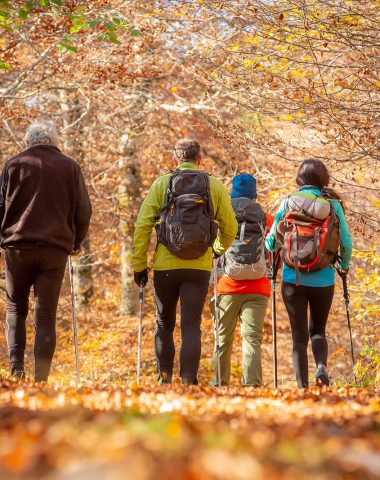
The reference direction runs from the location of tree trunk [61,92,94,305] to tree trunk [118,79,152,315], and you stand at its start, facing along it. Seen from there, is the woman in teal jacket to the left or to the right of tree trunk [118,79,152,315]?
right

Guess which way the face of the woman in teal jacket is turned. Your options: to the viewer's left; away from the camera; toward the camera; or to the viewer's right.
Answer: away from the camera

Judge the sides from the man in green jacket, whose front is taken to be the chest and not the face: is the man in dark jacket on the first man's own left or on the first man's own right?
on the first man's own left

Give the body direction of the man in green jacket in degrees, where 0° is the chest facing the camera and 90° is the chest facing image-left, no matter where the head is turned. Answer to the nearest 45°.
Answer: approximately 180°

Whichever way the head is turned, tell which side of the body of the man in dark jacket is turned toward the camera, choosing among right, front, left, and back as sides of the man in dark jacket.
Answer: back

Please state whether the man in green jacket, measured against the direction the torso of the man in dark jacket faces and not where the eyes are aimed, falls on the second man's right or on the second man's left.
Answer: on the second man's right

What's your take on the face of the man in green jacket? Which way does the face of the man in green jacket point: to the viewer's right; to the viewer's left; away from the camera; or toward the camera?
away from the camera

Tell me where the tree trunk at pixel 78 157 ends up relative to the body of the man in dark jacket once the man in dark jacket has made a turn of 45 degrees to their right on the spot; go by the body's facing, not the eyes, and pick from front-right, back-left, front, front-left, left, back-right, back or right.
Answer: front-left

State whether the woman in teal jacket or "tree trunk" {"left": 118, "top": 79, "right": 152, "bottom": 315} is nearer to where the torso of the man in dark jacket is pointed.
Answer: the tree trunk

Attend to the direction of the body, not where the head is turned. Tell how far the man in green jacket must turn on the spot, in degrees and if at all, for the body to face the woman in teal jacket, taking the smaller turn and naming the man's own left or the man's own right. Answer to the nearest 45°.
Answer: approximately 90° to the man's own right

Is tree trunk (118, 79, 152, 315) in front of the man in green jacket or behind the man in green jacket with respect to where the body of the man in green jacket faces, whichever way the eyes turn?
in front

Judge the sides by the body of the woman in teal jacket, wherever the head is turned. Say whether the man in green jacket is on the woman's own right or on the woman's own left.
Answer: on the woman's own left

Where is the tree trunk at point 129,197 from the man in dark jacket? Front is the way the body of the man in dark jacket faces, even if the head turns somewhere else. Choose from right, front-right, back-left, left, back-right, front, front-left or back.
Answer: front

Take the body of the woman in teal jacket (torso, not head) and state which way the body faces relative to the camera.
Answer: away from the camera

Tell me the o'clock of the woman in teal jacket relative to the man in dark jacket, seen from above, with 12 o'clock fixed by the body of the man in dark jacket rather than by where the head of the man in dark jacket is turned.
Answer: The woman in teal jacket is roughly at 3 o'clock from the man in dark jacket.

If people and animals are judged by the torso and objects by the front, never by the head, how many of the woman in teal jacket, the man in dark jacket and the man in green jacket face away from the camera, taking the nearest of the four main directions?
3

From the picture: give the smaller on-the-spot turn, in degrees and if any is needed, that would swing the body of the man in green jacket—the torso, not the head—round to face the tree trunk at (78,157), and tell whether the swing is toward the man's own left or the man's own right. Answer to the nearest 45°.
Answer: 0° — they already face it

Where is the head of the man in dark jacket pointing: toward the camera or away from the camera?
away from the camera
